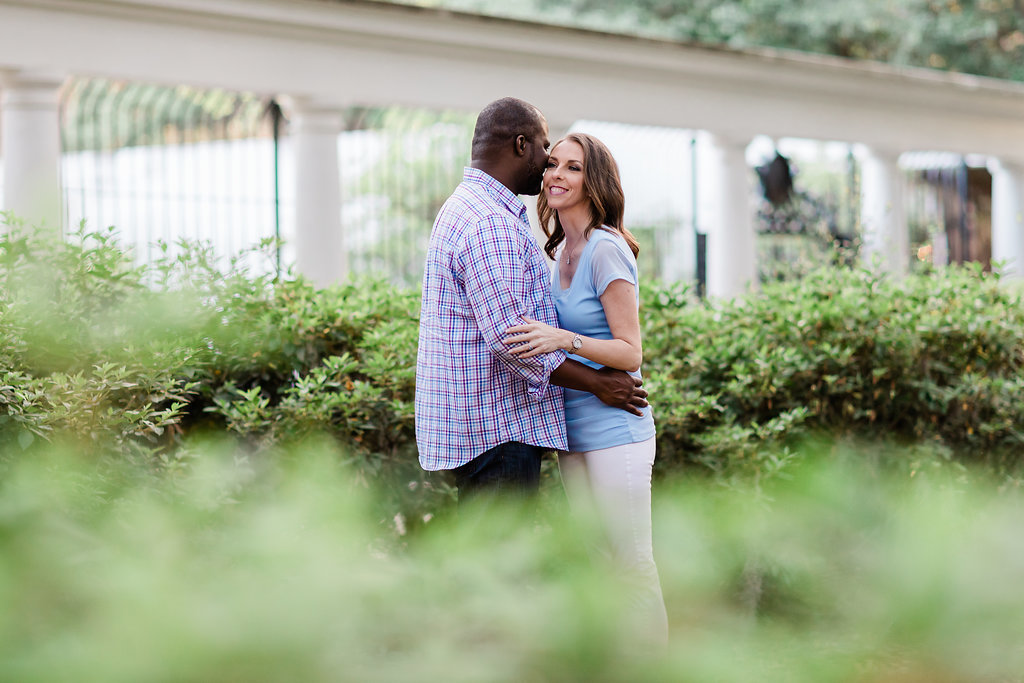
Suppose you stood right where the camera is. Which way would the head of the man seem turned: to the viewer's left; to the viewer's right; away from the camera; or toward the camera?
to the viewer's right

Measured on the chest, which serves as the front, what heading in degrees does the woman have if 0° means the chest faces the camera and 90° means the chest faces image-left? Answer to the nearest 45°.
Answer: approximately 45°

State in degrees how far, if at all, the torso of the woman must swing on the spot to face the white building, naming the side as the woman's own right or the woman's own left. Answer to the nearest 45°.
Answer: approximately 135° to the woman's own right
